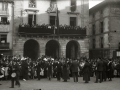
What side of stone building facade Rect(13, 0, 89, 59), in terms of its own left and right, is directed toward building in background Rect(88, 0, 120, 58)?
left

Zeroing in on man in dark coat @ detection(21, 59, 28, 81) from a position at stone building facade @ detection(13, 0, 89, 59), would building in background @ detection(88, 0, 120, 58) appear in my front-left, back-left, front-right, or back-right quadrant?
back-left

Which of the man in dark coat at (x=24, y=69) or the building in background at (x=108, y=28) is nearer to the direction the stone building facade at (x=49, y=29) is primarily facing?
the man in dark coat

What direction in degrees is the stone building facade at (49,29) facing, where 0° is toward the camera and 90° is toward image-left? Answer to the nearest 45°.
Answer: approximately 0°

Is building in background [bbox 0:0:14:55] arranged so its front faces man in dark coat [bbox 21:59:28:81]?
yes

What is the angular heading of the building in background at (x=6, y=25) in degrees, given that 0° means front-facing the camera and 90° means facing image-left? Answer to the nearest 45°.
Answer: approximately 0°

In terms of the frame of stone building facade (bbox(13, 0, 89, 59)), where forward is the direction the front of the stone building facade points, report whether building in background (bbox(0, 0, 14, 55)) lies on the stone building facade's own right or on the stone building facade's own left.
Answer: on the stone building facade's own right

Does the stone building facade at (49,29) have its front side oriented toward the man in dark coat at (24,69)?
yes

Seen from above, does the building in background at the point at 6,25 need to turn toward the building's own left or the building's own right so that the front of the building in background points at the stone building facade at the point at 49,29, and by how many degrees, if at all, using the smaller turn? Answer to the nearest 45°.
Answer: approximately 90° to the building's own left
